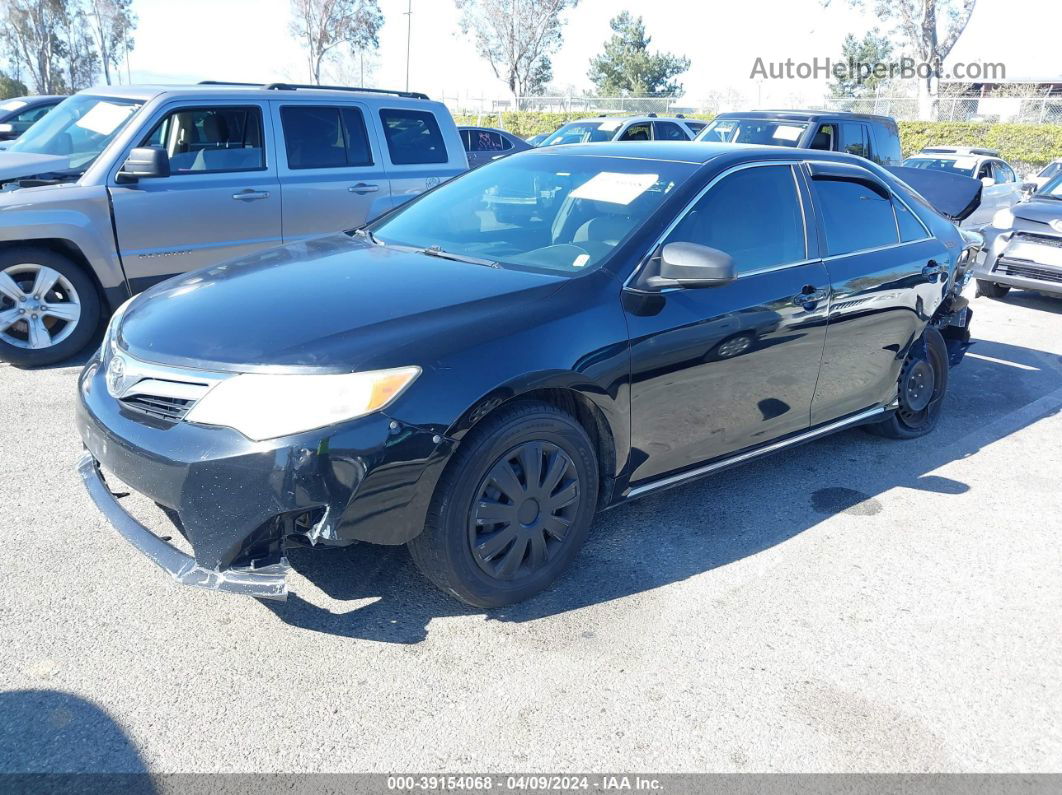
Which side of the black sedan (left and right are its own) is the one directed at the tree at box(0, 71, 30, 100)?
right

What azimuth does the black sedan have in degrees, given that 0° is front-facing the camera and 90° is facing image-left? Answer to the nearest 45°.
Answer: approximately 45°

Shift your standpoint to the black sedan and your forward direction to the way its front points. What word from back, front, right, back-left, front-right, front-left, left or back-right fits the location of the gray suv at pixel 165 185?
right

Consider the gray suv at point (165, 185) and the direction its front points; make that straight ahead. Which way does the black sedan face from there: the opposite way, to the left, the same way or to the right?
the same way

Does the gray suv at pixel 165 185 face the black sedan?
no

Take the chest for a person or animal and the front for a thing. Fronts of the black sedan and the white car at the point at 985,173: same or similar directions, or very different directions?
same or similar directions

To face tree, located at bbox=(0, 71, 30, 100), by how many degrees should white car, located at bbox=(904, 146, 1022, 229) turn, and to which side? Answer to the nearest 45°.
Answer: approximately 45° to its right

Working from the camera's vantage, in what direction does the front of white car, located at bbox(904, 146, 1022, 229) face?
facing the viewer and to the left of the viewer

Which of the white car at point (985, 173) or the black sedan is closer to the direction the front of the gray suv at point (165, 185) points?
the black sedan

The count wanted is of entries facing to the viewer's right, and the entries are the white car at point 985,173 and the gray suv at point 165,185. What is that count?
0
